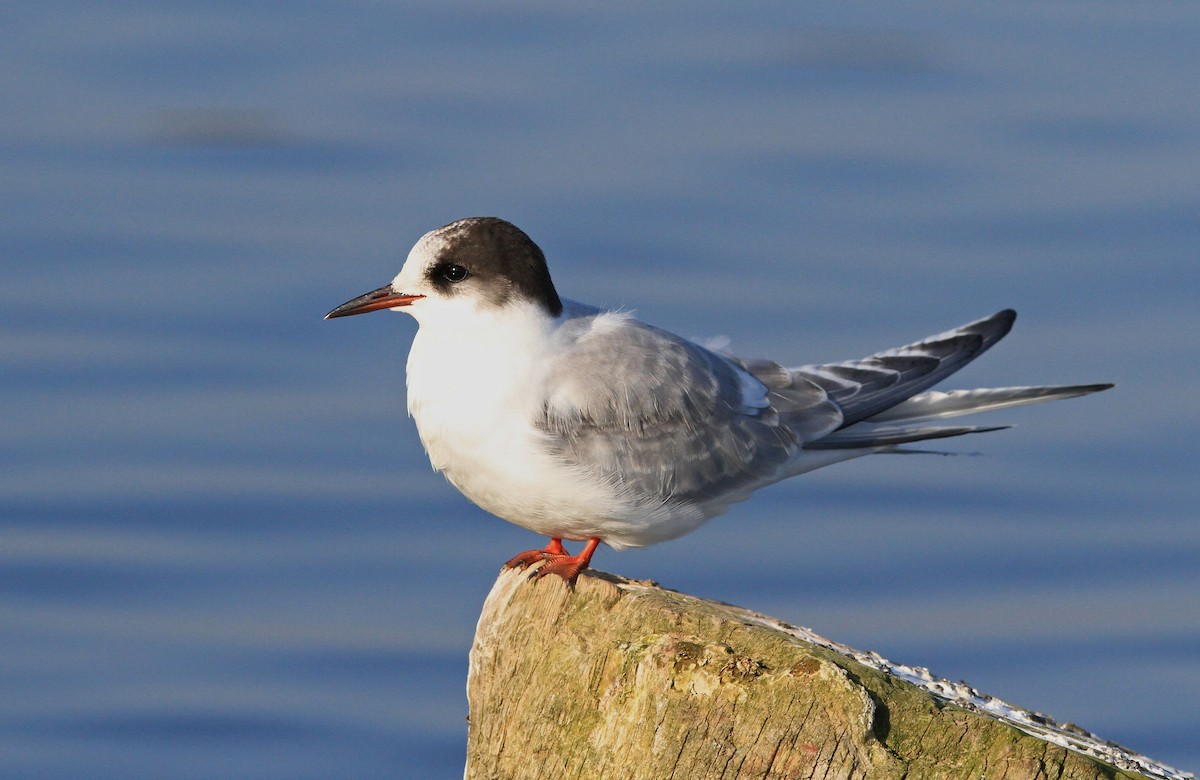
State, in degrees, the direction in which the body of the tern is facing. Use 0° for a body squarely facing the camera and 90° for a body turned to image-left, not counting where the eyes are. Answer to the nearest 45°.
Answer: approximately 90°
